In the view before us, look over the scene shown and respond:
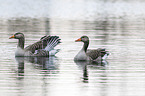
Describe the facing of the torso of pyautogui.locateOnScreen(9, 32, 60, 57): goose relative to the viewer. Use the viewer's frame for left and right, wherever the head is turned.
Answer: facing to the left of the viewer

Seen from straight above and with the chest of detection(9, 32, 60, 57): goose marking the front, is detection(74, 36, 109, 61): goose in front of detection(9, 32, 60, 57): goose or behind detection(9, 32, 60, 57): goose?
behind
